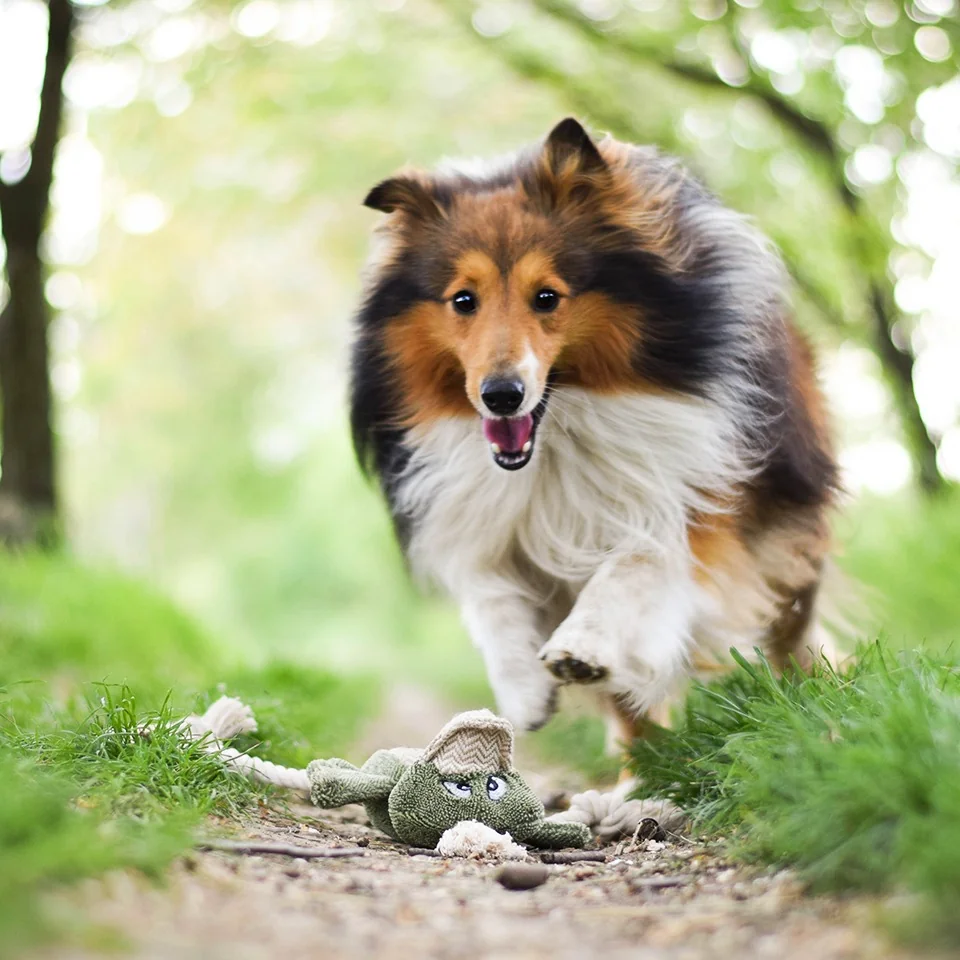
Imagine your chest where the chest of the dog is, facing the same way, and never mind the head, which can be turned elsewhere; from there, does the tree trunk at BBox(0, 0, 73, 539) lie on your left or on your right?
on your right

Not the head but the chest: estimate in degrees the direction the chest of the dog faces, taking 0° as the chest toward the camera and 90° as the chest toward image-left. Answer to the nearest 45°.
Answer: approximately 45°

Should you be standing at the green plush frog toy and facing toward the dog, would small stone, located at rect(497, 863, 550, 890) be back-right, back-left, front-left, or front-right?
back-right

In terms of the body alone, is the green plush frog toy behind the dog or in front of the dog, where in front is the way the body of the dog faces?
in front

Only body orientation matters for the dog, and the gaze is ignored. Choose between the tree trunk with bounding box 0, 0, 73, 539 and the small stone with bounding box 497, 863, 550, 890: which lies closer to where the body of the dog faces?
the small stone

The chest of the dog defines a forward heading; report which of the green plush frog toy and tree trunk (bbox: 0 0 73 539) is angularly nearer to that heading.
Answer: the green plush frog toy

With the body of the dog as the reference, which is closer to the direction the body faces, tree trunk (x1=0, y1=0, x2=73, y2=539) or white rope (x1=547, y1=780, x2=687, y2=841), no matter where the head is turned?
the white rope
